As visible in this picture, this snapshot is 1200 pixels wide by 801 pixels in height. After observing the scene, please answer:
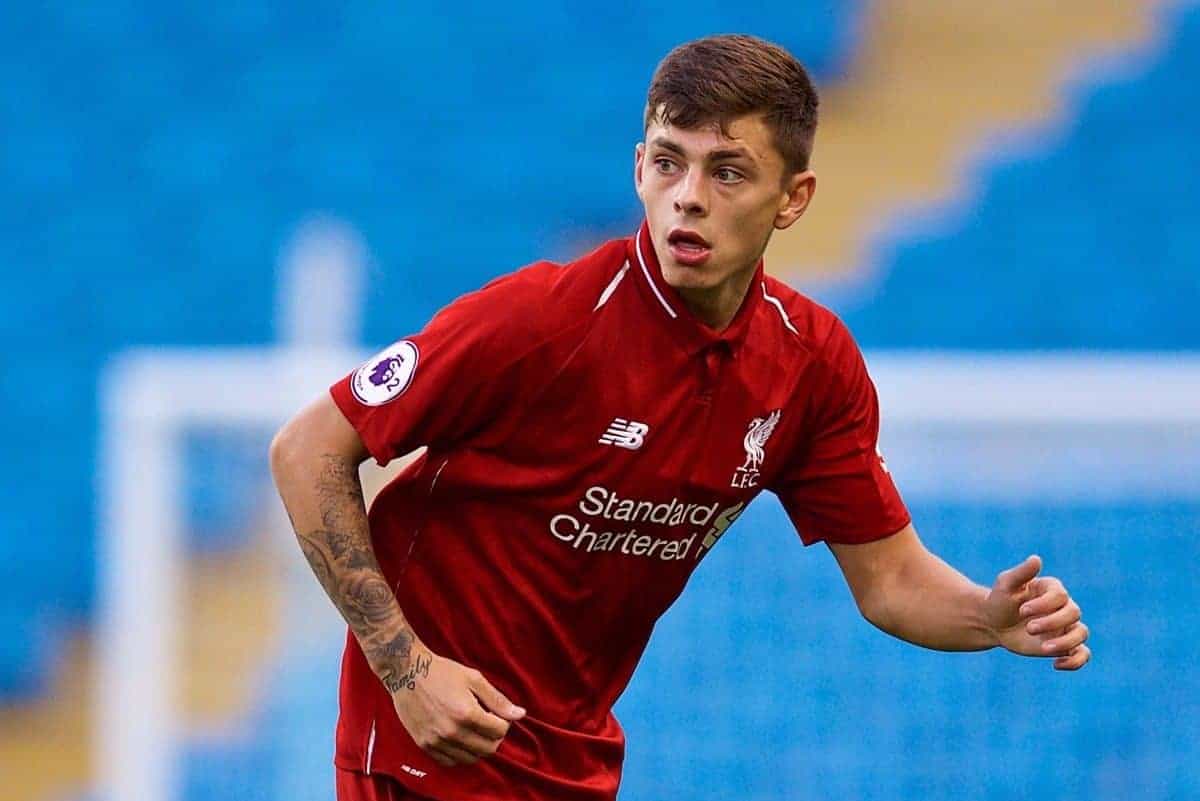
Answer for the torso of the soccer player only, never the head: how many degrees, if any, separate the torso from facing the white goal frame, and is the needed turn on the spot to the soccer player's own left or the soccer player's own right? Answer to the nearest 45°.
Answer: approximately 180°

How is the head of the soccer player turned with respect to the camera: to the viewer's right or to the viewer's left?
to the viewer's left

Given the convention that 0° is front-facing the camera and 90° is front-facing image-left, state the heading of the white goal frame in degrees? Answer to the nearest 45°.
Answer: approximately 0°

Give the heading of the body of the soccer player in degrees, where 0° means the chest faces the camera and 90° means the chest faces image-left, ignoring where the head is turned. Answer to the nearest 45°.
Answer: approximately 315°

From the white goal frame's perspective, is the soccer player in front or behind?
in front
